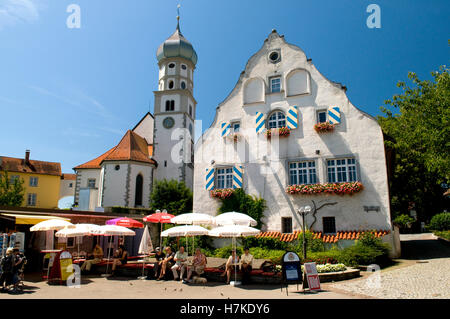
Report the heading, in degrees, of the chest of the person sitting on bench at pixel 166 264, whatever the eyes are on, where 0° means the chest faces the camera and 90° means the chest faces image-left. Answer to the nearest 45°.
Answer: approximately 45°

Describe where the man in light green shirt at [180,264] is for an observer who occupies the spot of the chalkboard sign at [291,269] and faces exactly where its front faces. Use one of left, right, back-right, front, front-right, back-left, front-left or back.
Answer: back-right

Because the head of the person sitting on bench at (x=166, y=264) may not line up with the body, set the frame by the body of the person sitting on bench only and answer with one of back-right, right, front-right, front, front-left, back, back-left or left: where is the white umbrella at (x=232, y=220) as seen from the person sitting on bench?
back-left

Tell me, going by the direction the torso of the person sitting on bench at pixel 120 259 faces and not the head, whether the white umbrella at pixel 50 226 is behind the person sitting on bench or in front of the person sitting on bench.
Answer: in front

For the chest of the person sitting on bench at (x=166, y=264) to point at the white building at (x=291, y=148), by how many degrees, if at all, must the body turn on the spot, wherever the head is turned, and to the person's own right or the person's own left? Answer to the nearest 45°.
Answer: approximately 180°

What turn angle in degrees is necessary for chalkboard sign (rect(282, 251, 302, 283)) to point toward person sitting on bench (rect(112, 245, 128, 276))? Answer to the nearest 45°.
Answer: approximately 135° to its right

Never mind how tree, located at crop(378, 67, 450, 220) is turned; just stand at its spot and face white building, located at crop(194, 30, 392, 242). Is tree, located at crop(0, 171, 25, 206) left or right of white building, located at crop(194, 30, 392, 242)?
right

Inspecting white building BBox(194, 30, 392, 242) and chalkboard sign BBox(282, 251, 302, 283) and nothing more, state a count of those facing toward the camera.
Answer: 2
